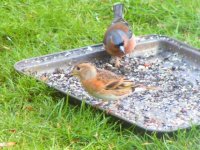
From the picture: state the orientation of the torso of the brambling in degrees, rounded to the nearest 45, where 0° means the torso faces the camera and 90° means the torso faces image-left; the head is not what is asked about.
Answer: approximately 90°
